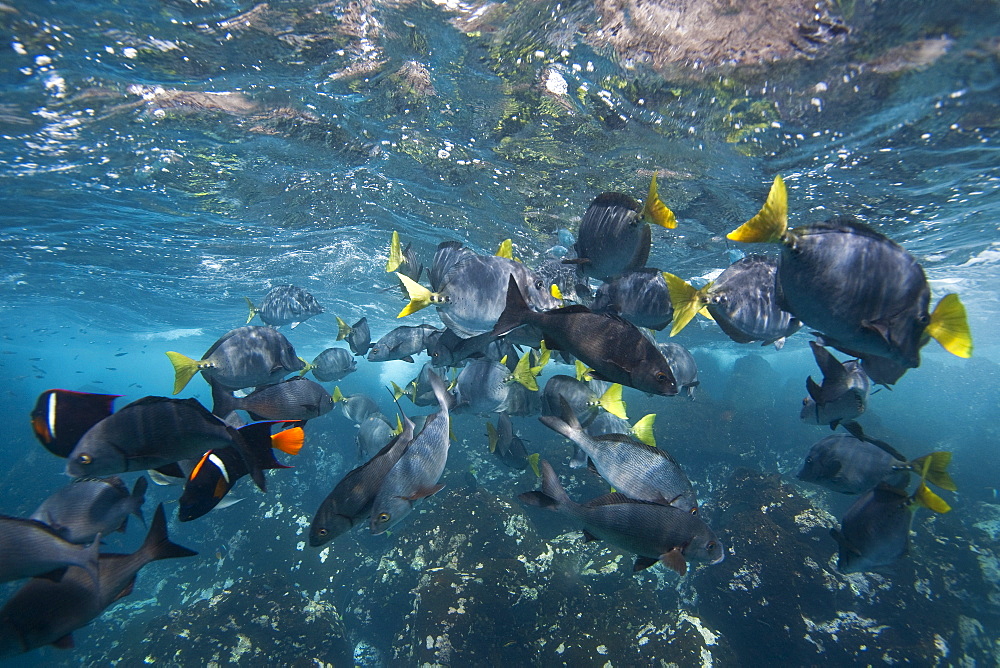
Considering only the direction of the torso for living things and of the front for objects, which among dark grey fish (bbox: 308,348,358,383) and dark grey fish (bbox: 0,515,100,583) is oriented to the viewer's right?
dark grey fish (bbox: 308,348,358,383)

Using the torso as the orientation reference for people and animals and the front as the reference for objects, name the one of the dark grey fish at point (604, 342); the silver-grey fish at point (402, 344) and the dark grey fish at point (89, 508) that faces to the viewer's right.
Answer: the dark grey fish at point (604, 342)

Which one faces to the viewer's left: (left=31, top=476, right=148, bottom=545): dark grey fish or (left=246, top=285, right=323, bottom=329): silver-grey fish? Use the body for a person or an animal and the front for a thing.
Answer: the dark grey fish

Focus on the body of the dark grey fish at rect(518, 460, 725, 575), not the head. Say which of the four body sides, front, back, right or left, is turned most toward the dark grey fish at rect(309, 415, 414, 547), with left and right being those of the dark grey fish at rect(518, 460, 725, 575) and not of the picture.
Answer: back

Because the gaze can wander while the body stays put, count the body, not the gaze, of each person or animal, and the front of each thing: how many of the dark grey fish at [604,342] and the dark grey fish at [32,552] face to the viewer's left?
1

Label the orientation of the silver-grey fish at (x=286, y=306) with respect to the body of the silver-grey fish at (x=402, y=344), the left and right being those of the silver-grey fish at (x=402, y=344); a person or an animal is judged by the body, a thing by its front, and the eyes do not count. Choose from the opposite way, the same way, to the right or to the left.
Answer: the opposite way

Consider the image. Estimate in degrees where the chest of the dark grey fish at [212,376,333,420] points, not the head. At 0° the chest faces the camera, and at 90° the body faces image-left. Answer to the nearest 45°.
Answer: approximately 270°

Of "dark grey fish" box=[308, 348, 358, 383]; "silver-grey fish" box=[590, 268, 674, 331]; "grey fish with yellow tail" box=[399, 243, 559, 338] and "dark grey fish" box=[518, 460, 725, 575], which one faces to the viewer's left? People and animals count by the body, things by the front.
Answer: the silver-grey fish

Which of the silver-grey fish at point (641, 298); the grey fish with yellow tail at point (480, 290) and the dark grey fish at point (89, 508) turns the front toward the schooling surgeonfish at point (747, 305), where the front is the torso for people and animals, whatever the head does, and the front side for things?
the grey fish with yellow tail at point (480, 290)

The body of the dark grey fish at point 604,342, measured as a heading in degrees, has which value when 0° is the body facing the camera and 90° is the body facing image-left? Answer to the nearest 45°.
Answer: approximately 270°

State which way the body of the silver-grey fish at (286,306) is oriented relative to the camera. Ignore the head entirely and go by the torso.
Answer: to the viewer's right

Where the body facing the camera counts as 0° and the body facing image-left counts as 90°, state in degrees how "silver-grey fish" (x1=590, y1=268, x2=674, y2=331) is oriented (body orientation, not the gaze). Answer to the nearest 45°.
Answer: approximately 90°

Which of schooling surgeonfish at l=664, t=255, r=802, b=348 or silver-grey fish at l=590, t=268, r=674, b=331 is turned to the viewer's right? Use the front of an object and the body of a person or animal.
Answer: the schooling surgeonfish

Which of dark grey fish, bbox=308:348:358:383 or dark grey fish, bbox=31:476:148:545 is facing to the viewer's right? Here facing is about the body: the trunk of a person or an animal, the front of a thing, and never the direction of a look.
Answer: dark grey fish, bbox=308:348:358:383

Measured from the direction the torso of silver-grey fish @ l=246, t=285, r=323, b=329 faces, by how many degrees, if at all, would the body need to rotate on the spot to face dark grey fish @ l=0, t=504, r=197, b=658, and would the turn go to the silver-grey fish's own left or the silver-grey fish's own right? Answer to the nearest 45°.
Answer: approximately 90° to the silver-grey fish's own right

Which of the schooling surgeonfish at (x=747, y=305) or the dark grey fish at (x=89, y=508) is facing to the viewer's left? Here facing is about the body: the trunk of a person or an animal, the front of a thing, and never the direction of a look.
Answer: the dark grey fish

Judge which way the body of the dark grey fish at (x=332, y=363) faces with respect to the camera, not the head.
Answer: to the viewer's right
